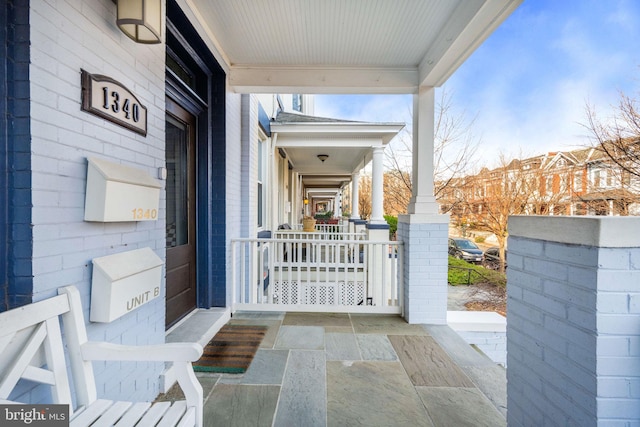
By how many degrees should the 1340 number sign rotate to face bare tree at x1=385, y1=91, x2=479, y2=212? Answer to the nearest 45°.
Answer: approximately 90° to its left

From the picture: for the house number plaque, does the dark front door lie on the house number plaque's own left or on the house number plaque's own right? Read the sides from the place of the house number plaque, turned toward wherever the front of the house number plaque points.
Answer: on the house number plaque's own left

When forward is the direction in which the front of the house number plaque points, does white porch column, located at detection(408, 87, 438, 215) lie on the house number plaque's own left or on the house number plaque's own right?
on the house number plaque's own left

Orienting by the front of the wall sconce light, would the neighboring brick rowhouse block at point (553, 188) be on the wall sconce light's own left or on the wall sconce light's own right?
on the wall sconce light's own left

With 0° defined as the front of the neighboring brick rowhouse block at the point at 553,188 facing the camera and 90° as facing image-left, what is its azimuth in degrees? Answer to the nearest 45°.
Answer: approximately 45°

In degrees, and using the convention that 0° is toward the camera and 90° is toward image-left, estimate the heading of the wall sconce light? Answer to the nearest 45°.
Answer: approximately 315°

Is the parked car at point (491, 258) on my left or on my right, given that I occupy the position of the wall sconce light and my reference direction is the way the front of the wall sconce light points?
on my left
